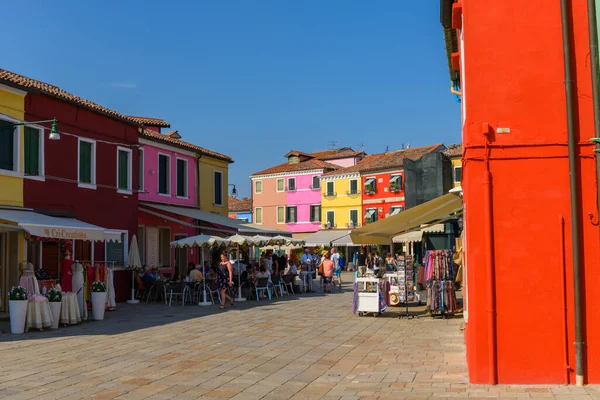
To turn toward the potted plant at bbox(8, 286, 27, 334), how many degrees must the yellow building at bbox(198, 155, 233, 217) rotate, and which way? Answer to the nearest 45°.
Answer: approximately 45° to its right

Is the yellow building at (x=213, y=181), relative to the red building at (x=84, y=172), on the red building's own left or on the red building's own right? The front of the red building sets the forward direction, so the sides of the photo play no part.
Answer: on the red building's own left

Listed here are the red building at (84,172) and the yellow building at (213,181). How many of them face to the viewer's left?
0

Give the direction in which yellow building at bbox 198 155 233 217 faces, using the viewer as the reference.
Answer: facing the viewer and to the right of the viewer

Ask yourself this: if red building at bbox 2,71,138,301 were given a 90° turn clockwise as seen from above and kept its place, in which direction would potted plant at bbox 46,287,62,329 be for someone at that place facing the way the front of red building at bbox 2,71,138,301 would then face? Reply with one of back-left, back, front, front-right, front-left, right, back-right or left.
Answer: front-left

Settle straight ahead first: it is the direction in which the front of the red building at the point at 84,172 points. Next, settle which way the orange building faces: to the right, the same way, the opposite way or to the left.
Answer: the opposite way

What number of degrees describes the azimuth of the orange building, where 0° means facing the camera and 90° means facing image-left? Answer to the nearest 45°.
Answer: approximately 90°

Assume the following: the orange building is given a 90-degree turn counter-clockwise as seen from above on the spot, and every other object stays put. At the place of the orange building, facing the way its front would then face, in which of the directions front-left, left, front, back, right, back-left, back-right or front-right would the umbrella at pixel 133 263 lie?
back-right

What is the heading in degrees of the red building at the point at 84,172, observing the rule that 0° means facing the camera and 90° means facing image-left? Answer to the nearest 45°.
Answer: approximately 315°

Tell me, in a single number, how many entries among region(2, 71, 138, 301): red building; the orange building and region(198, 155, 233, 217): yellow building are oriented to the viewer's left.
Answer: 1

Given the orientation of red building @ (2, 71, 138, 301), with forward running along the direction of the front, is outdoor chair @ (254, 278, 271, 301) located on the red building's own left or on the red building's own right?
on the red building's own left

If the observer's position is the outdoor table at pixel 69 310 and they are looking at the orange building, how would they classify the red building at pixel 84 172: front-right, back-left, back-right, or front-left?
back-left

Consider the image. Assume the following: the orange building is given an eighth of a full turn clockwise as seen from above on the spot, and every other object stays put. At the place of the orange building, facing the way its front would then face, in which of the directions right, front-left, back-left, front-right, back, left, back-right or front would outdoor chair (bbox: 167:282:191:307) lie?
front
